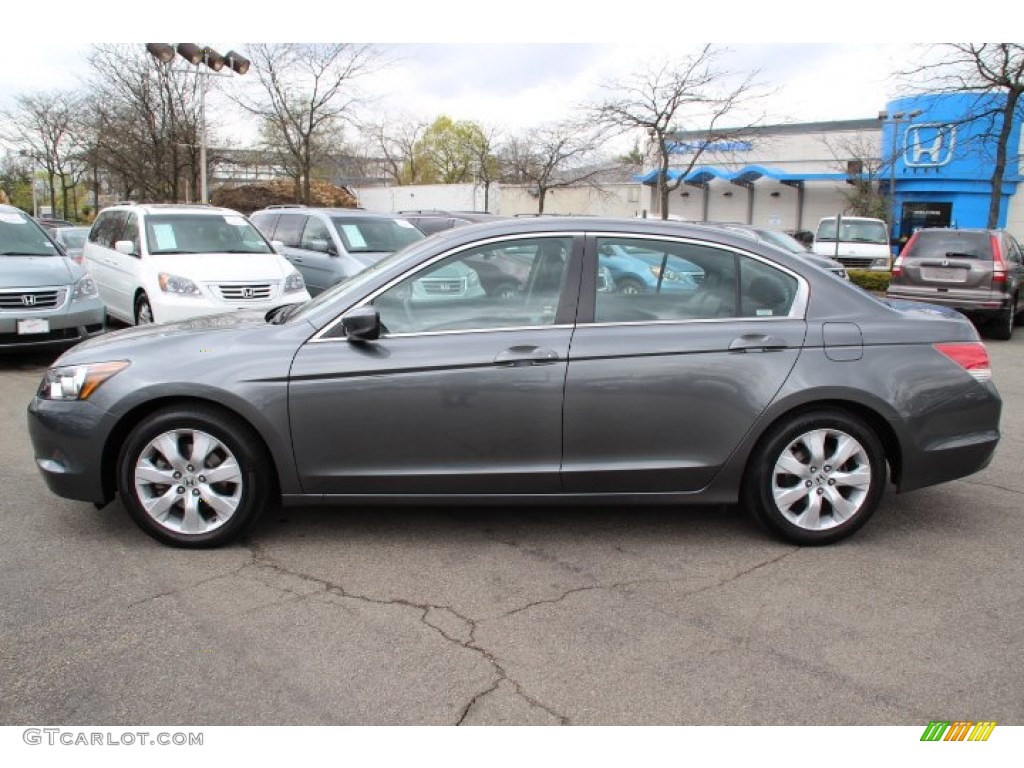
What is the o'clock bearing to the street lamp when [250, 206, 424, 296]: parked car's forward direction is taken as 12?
The street lamp is roughly at 7 o'clock from the parked car.

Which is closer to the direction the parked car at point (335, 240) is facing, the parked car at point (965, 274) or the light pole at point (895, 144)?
the parked car

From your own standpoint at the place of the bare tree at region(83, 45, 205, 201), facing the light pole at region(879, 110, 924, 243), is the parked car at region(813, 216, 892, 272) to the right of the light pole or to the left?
right

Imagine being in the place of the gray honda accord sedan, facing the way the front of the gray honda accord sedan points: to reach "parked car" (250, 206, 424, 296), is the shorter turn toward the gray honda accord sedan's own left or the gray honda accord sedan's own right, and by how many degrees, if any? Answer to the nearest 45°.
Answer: approximately 90° to the gray honda accord sedan's own right

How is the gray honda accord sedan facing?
to the viewer's left

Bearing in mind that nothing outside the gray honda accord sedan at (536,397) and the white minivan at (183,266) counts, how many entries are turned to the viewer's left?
1

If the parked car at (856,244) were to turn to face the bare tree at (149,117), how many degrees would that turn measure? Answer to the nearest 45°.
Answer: approximately 90° to its right

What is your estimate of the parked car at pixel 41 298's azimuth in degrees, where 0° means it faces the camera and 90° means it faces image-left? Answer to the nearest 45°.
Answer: approximately 315°

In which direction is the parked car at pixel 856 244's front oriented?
toward the camera

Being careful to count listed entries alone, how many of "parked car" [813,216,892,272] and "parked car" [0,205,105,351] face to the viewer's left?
0

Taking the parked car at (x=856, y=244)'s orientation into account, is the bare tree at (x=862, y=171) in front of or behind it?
behind

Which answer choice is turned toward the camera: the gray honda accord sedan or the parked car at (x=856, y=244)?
the parked car

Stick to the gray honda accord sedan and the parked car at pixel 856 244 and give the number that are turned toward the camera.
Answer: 1

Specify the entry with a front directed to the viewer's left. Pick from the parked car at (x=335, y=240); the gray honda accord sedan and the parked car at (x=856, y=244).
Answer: the gray honda accord sedan

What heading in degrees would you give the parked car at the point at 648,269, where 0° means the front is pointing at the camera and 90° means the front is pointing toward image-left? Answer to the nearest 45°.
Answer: approximately 315°

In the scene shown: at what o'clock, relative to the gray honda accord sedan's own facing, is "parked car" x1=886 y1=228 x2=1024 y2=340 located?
The parked car is roughly at 4 o'clock from the gray honda accord sedan.
